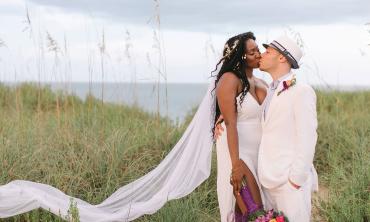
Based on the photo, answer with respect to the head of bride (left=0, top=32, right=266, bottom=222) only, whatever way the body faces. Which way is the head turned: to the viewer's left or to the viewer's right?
to the viewer's right

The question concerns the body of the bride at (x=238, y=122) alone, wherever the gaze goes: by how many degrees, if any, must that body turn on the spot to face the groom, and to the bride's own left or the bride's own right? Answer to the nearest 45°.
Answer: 0° — they already face them

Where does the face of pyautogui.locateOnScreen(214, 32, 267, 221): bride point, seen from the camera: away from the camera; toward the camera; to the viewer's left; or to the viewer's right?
to the viewer's right

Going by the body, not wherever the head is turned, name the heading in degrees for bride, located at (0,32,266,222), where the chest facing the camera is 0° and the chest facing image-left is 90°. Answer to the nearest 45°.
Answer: approximately 315°

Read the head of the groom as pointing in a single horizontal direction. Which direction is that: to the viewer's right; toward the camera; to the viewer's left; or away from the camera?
to the viewer's left
